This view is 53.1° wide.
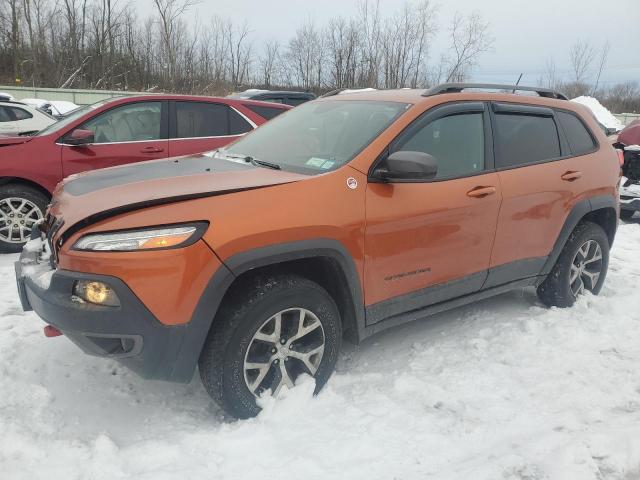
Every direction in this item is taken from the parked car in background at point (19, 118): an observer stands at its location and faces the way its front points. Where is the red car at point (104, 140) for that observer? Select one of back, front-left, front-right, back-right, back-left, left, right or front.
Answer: left

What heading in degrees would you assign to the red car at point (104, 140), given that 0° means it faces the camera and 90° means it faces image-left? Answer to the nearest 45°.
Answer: approximately 90°

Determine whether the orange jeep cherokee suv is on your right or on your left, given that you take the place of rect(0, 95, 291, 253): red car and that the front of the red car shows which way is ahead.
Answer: on your left

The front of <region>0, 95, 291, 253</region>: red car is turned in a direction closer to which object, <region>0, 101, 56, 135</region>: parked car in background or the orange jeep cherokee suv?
the parked car in background

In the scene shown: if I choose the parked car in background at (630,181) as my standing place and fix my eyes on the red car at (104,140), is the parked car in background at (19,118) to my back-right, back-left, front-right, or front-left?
front-right

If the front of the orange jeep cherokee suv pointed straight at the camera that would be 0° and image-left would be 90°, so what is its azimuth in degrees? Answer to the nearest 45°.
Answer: approximately 45°

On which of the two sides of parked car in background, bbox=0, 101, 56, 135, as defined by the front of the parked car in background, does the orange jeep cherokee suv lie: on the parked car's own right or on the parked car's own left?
on the parked car's own left

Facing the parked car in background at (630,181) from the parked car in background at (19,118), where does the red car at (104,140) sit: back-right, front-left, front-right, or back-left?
front-right
